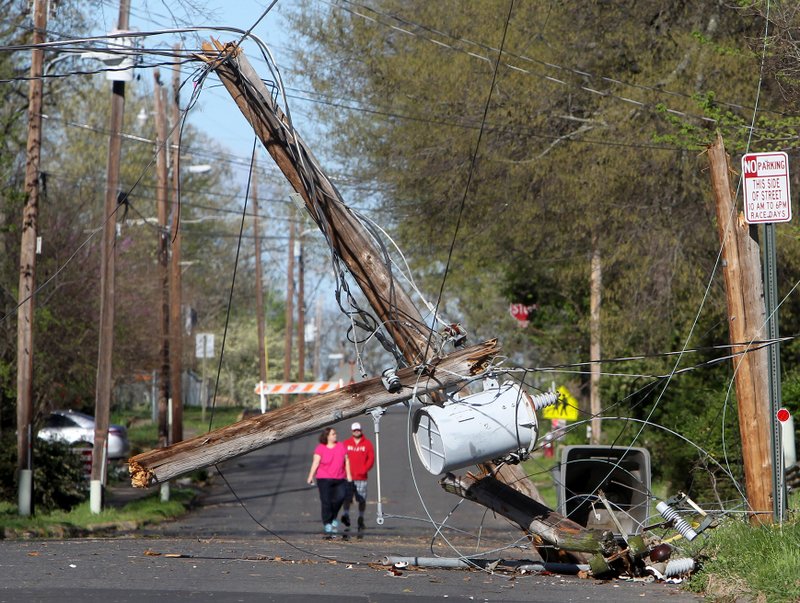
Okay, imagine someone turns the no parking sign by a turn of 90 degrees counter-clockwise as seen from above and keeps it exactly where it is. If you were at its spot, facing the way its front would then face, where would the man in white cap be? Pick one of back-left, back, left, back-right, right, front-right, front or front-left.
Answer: back-left

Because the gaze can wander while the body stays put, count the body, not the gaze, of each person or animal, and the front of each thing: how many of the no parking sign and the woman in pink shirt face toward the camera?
2

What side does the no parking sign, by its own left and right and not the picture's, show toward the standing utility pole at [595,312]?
back

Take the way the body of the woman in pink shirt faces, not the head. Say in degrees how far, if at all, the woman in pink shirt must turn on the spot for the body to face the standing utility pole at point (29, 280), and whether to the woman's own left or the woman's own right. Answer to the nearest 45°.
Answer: approximately 90° to the woman's own right

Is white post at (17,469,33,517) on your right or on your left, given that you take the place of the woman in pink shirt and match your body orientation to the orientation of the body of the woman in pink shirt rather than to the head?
on your right

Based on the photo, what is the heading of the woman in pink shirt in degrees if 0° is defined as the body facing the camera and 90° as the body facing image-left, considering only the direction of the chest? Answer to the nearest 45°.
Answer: approximately 0°

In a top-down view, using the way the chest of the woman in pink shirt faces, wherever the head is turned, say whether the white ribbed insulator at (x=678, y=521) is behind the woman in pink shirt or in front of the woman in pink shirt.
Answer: in front

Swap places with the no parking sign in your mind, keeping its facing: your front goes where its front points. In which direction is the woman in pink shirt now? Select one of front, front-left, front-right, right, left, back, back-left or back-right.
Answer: back-right
